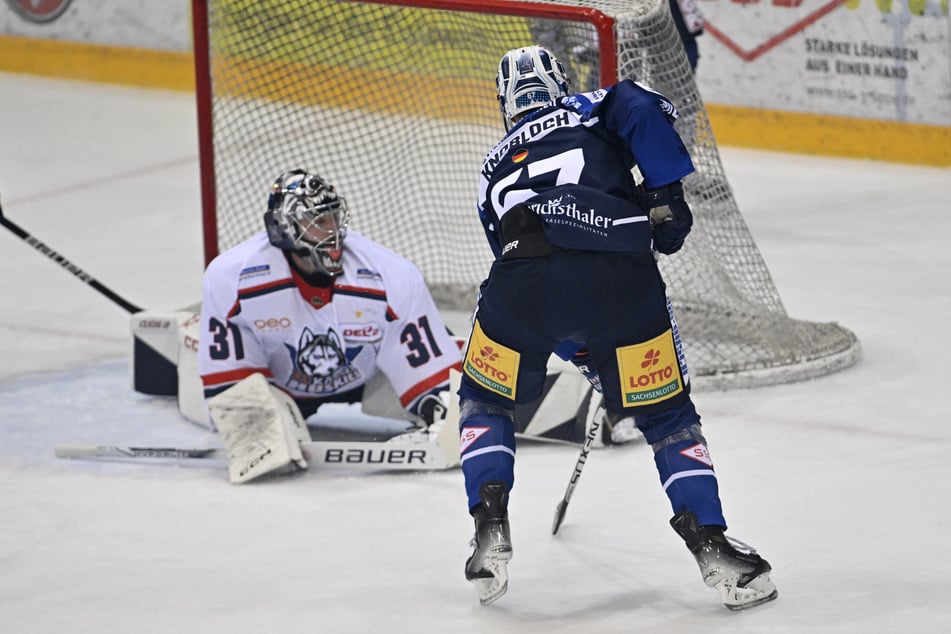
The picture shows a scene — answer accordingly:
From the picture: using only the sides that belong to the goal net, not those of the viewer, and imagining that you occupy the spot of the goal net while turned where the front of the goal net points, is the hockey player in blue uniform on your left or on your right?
on your left

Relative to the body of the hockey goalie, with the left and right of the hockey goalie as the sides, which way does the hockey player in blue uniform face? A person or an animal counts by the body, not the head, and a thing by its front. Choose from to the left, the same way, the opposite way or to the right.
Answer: the opposite way

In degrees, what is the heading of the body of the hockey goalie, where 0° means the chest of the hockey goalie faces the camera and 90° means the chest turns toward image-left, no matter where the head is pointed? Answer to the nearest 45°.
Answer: approximately 0°

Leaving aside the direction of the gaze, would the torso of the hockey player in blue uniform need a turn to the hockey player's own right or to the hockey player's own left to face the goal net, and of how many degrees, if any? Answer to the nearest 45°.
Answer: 0° — they already face it

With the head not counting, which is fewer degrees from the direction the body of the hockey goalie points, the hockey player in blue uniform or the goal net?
the hockey player in blue uniform

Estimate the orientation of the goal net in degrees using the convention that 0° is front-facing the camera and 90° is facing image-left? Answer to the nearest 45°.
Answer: approximately 45°

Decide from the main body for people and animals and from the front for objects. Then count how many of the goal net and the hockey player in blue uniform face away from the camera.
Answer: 1

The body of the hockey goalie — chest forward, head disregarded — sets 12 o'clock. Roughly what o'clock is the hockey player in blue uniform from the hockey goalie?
The hockey player in blue uniform is roughly at 11 o'clock from the hockey goalie.

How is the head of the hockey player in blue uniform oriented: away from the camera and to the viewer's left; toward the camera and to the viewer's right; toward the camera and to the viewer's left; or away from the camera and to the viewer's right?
away from the camera and to the viewer's left

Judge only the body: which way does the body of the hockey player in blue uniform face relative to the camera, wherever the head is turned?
away from the camera

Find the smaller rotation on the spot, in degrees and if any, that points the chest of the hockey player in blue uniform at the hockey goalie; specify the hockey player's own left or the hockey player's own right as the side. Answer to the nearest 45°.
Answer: approximately 45° to the hockey player's own left

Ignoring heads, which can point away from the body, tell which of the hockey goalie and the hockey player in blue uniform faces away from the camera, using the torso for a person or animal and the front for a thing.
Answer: the hockey player in blue uniform
